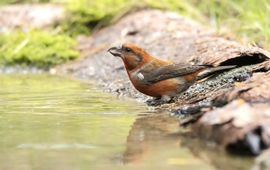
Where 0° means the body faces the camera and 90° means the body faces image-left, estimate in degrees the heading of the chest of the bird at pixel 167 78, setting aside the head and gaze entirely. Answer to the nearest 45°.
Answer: approximately 90°
